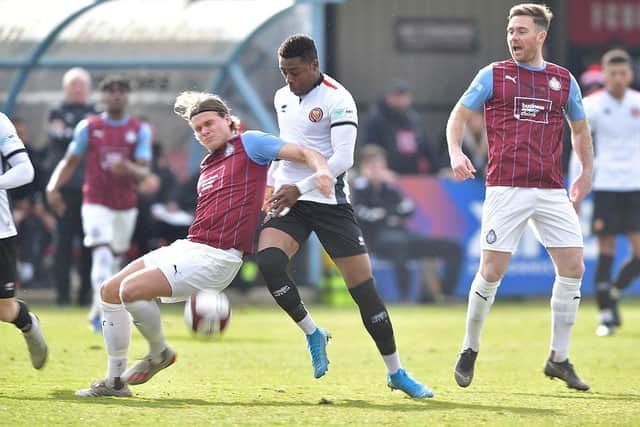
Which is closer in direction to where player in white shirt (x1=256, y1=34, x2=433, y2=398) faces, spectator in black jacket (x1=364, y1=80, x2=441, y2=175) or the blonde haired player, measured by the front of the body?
the blonde haired player

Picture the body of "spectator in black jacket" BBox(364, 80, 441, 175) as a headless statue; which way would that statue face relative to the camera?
toward the camera

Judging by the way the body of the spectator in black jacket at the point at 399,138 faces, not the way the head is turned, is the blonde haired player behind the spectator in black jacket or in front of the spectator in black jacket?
in front

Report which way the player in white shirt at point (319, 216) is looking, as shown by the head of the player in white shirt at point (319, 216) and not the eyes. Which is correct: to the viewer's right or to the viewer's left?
to the viewer's left

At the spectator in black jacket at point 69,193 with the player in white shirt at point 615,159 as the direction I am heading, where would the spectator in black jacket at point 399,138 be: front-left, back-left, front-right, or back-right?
front-left

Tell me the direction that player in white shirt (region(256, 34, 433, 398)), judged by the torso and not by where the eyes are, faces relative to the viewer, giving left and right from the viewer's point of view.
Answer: facing the viewer and to the left of the viewer

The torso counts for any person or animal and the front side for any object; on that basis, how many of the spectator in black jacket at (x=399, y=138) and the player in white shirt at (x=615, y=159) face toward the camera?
2

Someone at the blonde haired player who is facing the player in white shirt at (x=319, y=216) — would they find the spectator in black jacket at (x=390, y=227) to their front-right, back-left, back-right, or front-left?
front-left

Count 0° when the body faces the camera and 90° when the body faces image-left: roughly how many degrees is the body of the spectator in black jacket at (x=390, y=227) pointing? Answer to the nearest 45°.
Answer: approximately 315°

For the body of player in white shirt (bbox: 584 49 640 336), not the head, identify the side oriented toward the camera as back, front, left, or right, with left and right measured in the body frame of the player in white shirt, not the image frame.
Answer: front

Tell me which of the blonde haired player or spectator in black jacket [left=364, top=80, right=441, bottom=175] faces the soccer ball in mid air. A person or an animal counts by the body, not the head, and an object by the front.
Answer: the spectator in black jacket

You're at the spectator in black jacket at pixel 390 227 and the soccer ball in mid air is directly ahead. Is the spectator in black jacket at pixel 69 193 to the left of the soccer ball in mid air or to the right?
right

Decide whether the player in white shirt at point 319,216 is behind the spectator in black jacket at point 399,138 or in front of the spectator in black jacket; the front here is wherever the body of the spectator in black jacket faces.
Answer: in front
